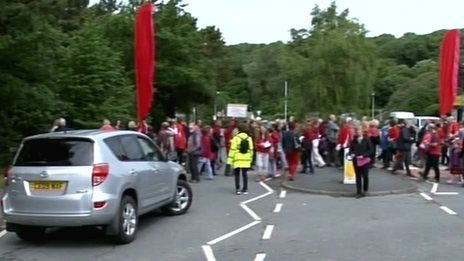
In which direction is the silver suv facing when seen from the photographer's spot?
facing away from the viewer and to the right of the viewer

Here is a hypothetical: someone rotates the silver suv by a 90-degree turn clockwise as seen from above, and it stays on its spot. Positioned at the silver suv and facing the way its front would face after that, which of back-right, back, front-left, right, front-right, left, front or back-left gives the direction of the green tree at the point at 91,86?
back-left

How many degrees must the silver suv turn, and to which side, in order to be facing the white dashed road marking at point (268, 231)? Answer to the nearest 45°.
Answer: approximately 45° to its right
